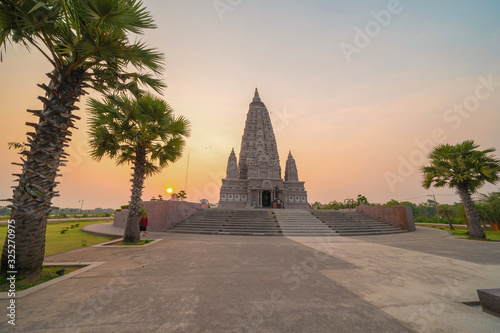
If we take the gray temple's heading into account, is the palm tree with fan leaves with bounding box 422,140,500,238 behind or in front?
in front

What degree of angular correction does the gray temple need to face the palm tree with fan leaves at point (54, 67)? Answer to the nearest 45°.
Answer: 0° — it already faces it

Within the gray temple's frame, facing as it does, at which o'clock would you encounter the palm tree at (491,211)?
The palm tree is roughly at 10 o'clock from the gray temple.

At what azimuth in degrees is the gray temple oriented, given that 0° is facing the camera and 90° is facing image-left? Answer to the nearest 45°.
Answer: approximately 0°
